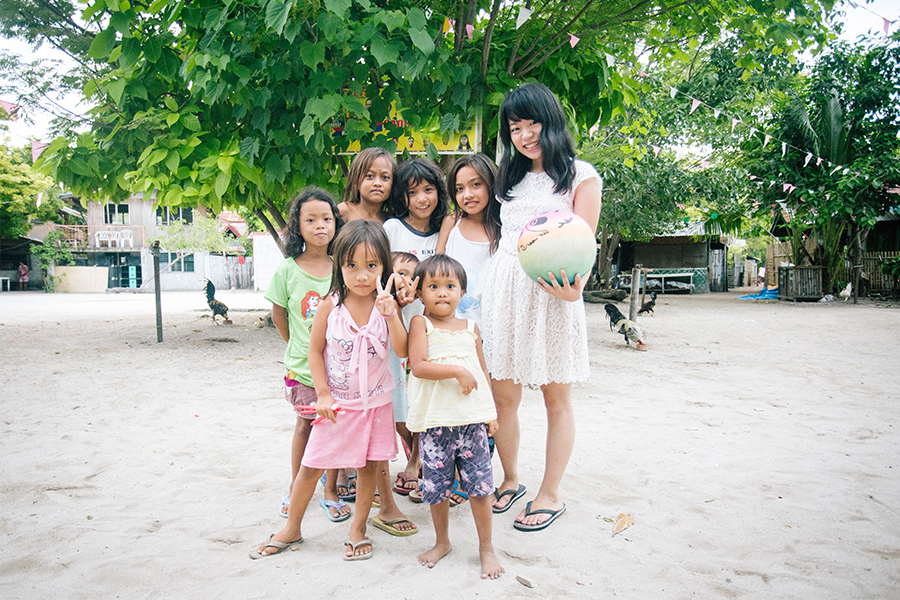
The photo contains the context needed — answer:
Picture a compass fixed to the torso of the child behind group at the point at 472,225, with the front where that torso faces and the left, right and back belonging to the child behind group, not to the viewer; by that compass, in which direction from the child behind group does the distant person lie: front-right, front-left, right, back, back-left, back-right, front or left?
back-right

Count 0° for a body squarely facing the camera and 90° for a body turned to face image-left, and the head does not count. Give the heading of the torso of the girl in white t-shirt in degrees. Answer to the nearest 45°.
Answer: approximately 0°

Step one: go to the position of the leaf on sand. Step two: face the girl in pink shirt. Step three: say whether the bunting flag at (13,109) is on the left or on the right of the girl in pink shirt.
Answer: right

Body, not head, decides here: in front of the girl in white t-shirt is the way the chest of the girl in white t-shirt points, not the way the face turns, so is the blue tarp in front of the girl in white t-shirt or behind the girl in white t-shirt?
behind

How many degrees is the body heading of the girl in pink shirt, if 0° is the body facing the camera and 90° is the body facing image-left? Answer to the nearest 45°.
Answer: approximately 0°

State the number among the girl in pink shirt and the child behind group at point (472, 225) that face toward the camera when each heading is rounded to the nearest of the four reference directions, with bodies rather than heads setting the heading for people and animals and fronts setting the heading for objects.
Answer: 2

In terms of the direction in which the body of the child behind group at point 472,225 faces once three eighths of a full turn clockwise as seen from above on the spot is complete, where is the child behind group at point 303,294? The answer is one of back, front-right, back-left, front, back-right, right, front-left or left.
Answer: front-left

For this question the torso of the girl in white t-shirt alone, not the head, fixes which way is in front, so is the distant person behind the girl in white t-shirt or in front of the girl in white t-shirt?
behind

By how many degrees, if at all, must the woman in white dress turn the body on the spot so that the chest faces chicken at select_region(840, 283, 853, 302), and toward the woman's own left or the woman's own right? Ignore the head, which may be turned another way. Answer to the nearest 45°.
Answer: approximately 180°

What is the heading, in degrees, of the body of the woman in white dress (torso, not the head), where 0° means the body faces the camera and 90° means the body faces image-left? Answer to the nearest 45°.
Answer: approximately 45°
